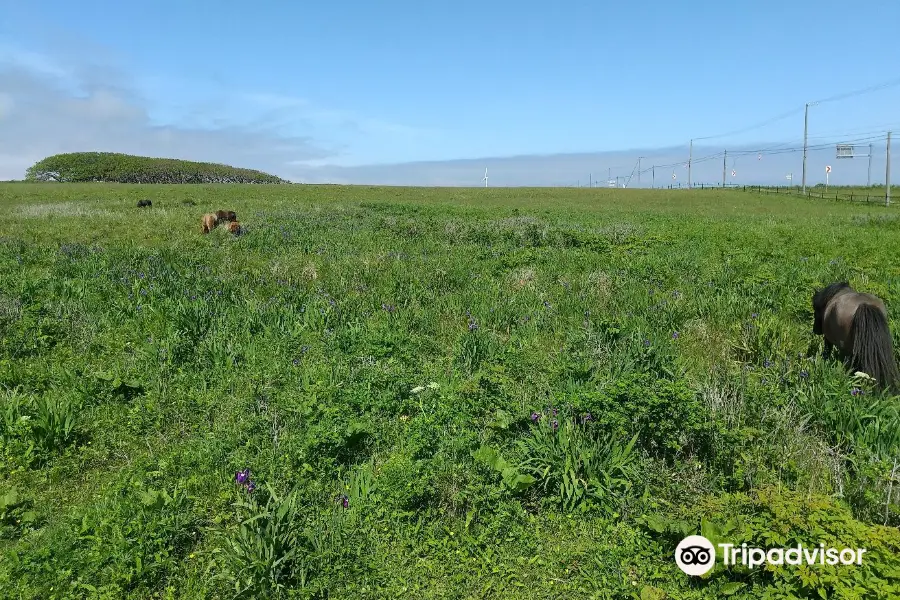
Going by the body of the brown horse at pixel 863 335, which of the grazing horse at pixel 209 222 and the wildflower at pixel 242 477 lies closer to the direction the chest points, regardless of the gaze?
the grazing horse

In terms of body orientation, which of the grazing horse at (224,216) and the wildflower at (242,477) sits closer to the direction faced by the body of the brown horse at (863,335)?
the grazing horse

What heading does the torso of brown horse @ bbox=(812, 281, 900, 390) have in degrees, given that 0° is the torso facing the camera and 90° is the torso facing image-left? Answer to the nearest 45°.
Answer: approximately 135°

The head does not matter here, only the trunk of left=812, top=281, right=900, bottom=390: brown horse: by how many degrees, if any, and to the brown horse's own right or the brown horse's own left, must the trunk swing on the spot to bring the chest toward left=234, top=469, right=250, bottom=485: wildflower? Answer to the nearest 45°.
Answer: approximately 90° to the brown horse's own left
